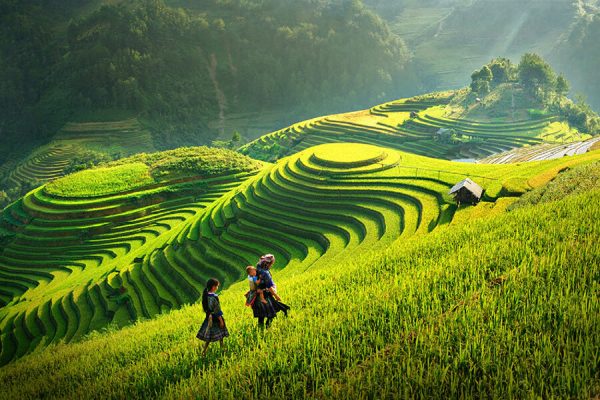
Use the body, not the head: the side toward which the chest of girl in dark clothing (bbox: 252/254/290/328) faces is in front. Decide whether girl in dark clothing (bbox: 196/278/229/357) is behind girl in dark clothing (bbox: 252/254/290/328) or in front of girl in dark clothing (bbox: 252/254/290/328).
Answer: behind

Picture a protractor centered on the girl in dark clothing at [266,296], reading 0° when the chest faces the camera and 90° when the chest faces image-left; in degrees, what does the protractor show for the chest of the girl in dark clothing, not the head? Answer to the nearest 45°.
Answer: approximately 270°

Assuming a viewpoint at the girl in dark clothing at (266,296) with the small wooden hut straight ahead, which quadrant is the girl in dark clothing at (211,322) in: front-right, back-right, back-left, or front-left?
back-left

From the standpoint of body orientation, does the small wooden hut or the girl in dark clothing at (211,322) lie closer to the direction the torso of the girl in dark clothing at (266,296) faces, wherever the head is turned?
the small wooden hut

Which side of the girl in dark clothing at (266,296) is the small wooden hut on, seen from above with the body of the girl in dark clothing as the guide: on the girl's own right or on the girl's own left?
on the girl's own left
